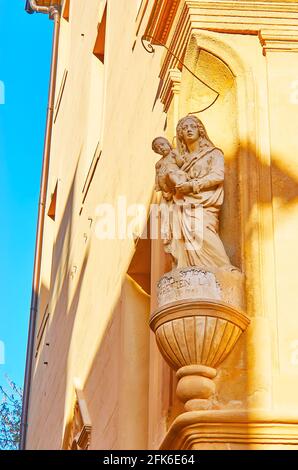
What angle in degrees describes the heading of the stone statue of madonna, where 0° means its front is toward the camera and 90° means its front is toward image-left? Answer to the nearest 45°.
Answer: approximately 45°

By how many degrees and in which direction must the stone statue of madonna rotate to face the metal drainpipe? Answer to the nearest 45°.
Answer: approximately 135° to its right
